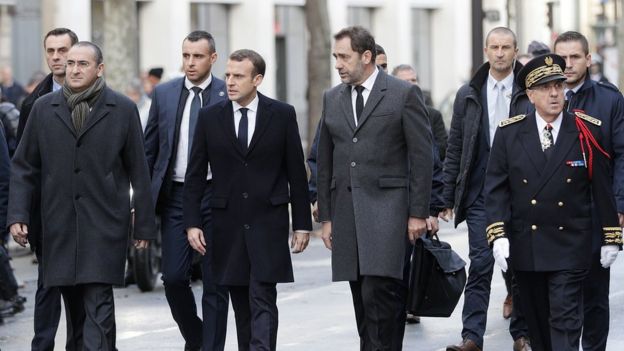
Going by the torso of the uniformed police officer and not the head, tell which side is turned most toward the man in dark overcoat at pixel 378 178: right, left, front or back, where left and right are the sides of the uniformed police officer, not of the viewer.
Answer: right

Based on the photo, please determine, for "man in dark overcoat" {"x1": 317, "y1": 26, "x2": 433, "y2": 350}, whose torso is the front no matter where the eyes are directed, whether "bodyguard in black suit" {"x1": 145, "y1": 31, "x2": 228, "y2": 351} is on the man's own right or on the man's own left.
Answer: on the man's own right

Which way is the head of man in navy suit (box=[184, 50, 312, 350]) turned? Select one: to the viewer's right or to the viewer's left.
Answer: to the viewer's left

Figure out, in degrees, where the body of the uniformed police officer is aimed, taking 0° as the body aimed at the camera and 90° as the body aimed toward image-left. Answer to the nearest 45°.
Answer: approximately 0°

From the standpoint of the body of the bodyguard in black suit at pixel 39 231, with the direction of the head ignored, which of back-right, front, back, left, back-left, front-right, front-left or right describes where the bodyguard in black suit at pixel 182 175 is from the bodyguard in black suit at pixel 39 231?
left

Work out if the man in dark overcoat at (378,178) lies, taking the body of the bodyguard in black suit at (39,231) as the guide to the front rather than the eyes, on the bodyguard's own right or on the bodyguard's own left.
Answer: on the bodyguard's own left

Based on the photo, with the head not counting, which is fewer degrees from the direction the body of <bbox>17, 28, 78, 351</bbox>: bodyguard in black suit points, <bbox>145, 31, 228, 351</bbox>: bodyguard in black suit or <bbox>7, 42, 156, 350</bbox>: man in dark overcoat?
the man in dark overcoat
